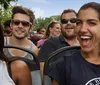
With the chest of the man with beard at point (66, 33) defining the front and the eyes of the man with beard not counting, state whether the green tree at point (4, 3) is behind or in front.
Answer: behind

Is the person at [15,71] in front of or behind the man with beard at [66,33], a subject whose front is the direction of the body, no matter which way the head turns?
in front

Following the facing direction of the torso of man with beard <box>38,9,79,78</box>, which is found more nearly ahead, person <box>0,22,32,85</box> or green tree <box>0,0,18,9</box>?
the person

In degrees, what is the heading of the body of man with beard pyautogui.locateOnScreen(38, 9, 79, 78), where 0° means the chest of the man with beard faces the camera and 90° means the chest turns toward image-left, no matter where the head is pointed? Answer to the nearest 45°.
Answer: approximately 0°
